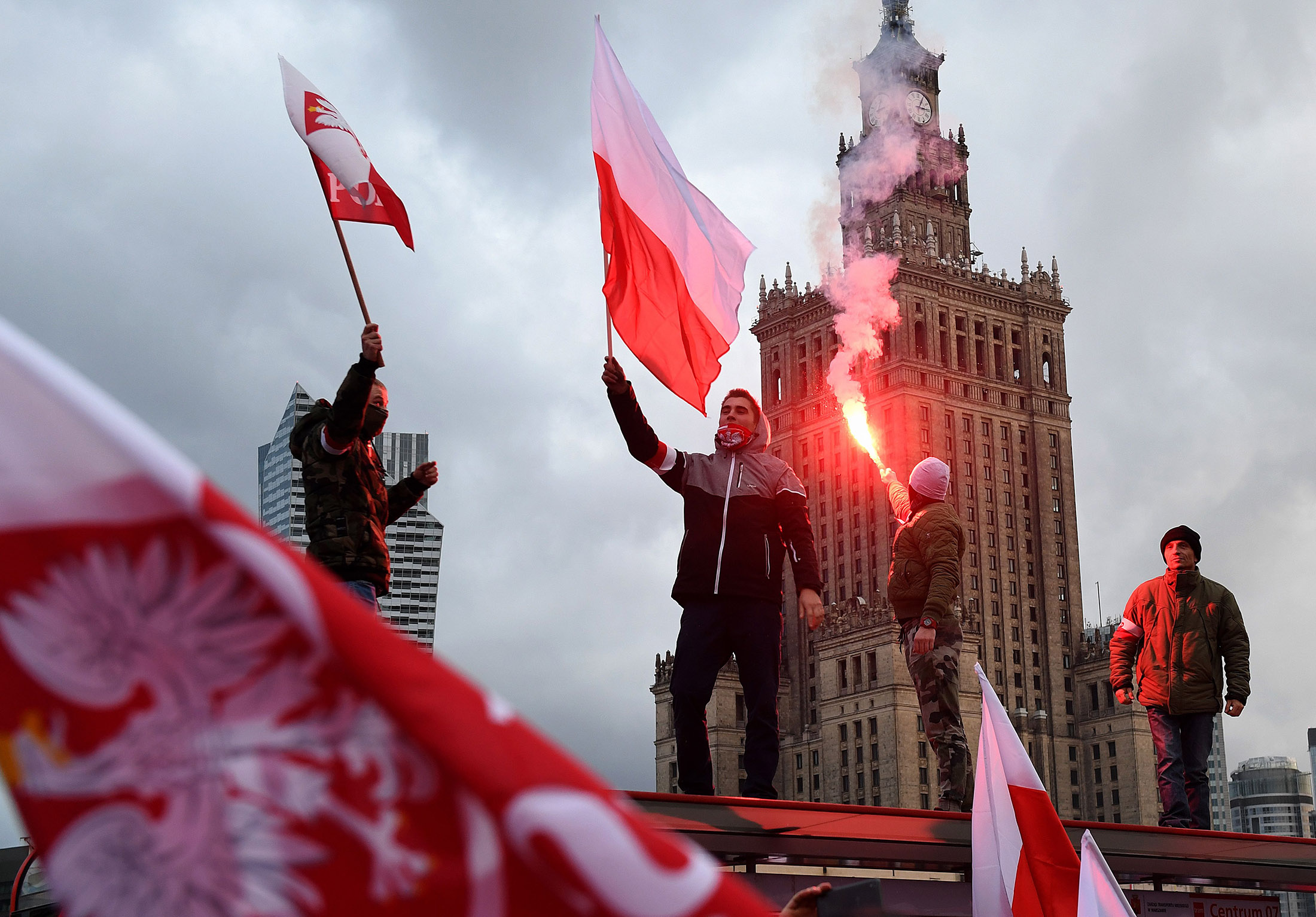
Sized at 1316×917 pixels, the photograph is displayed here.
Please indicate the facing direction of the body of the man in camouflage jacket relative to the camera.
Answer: to the viewer's right

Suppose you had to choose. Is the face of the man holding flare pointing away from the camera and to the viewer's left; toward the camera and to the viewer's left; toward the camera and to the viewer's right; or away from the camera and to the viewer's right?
away from the camera and to the viewer's left

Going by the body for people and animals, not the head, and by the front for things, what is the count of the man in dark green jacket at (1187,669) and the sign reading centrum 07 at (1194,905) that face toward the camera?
2

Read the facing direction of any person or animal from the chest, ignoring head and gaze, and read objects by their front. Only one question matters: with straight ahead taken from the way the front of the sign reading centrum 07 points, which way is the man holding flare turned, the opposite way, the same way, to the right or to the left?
to the right

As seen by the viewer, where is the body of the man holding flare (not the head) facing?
to the viewer's left

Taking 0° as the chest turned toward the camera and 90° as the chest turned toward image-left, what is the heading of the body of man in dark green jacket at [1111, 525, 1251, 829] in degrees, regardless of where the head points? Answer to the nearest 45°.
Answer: approximately 0°

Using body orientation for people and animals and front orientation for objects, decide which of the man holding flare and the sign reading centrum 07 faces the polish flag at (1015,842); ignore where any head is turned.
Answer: the sign reading centrum 07

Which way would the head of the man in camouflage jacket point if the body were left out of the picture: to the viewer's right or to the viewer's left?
to the viewer's right

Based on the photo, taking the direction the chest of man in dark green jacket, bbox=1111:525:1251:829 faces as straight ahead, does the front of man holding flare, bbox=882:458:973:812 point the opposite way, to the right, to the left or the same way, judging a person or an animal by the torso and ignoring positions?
to the right

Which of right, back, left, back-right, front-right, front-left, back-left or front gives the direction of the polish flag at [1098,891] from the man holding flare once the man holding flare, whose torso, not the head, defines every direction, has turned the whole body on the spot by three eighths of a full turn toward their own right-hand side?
back-right
